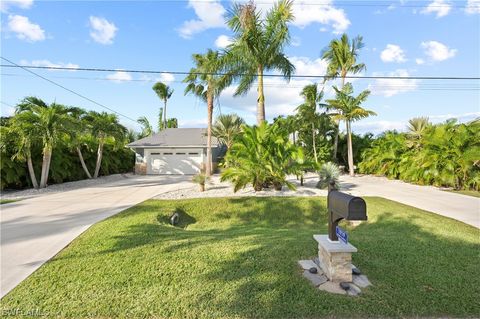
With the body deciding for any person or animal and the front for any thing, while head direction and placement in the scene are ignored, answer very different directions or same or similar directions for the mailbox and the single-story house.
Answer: same or similar directions

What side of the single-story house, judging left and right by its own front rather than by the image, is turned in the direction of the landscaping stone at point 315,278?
front

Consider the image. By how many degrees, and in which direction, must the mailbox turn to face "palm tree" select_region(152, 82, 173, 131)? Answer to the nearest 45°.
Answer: approximately 180°

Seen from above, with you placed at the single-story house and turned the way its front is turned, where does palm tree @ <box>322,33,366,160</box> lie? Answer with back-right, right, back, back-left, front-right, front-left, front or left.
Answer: left

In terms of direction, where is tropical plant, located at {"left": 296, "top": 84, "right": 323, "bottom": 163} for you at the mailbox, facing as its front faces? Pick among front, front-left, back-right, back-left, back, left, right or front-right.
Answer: back-left

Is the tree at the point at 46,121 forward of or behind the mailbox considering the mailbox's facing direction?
behind

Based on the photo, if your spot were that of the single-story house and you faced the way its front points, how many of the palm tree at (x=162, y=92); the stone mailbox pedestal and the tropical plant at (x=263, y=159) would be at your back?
1

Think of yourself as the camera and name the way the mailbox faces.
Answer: facing the viewer and to the right of the viewer

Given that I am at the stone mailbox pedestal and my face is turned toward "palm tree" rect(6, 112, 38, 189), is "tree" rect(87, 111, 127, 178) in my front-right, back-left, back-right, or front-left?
front-right

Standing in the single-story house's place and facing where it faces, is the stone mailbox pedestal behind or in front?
in front

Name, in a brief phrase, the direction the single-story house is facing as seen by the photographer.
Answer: facing the viewer

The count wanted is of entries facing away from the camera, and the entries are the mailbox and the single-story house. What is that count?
0

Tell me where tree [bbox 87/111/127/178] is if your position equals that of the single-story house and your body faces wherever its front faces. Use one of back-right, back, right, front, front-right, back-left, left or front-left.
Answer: front-right

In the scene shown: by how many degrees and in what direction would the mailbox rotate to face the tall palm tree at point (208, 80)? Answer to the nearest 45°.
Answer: approximately 180°

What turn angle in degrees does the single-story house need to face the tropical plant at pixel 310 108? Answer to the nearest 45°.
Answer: approximately 90° to its left

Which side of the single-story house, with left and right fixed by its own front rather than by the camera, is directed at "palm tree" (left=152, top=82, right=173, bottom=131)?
back

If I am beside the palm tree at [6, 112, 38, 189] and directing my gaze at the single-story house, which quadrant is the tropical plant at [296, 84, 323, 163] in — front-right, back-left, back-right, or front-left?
front-right

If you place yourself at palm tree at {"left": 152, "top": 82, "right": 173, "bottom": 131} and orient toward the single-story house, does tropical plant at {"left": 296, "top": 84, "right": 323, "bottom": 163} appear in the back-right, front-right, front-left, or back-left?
front-left
